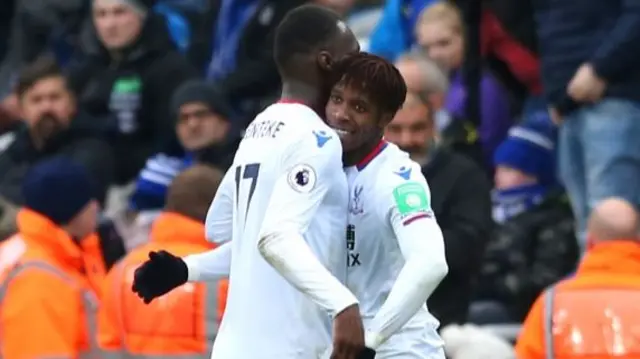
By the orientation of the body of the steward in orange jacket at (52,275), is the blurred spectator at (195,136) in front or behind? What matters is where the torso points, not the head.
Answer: in front

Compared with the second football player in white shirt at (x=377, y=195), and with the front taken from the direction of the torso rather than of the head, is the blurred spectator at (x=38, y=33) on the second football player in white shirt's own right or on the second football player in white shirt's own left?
on the second football player in white shirt's own right

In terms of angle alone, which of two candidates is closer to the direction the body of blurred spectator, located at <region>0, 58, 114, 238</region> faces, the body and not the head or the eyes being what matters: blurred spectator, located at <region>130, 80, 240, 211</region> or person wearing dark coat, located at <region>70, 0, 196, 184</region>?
the blurred spectator

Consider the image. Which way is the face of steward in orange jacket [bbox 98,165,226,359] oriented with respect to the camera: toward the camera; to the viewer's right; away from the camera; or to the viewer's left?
away from the camera

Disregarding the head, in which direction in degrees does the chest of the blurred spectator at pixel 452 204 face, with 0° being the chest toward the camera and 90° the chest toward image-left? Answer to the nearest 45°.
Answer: approximately 45°

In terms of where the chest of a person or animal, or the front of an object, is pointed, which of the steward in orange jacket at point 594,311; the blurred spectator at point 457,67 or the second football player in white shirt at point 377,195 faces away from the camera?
the steward in orange jacket

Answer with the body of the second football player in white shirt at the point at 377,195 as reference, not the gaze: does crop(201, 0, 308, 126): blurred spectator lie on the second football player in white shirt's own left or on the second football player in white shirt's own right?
on the second football player in white shirt's own right

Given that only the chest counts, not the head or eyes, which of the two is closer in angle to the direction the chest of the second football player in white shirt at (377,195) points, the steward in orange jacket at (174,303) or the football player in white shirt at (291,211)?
the football player in white shirt

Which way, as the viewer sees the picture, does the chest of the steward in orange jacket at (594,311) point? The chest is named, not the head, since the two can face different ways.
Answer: away from the camera

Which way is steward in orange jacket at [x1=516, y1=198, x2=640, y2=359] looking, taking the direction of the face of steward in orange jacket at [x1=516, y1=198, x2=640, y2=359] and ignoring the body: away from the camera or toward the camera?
away from the camera

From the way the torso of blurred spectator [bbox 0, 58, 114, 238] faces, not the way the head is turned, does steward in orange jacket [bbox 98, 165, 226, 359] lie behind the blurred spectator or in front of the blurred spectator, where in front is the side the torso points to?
in front
